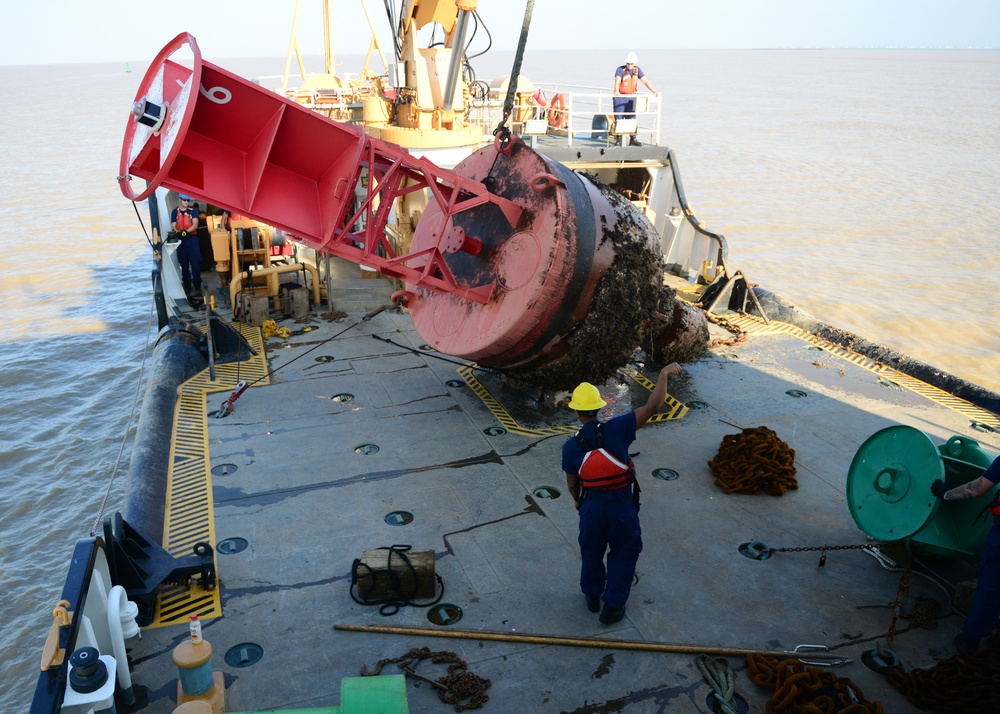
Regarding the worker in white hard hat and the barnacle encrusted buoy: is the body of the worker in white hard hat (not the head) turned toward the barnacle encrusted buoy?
yes

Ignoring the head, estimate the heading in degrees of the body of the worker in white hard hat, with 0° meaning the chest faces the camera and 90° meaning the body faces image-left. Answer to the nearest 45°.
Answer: approximately 0°

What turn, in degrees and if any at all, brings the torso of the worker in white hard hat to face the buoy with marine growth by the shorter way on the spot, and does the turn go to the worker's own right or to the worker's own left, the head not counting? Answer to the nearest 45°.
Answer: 0° — they already face it

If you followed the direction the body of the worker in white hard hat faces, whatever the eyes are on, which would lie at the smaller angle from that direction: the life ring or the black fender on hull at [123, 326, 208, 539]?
the black fender on hull

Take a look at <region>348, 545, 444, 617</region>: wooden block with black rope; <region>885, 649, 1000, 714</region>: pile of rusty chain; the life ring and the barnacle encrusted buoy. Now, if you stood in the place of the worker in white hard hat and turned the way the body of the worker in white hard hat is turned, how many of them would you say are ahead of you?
3

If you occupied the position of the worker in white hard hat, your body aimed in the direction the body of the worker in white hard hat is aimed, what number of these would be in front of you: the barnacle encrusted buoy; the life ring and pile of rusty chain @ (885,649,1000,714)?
2

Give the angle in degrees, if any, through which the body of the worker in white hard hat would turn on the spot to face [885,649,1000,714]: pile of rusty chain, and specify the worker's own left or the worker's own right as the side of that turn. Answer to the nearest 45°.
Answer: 0° — they already face it

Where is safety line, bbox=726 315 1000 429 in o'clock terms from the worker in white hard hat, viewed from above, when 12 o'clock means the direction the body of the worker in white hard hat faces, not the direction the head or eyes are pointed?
The safety line is roughly at 11 o'clock from the worker in white hard hat.

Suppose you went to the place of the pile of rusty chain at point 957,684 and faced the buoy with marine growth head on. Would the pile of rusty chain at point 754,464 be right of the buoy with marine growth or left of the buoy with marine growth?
right
